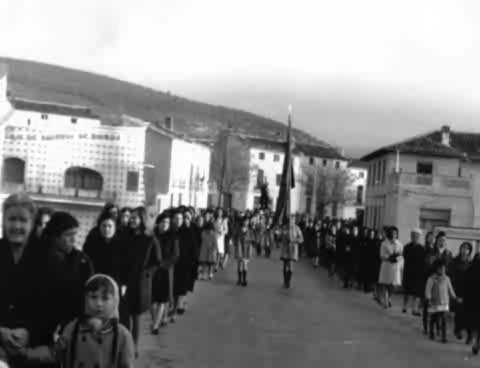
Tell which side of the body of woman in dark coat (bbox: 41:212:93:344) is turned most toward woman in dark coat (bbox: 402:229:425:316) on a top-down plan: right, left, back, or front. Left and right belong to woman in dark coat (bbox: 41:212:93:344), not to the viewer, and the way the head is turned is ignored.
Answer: left

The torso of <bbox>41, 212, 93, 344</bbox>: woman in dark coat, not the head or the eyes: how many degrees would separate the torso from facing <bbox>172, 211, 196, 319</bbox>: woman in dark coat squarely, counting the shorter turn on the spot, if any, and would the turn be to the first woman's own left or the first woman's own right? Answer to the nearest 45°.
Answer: approximately 135° to the first woman's own left

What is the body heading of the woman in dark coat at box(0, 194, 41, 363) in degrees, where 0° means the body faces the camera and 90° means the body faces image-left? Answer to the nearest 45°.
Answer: approximately 0°

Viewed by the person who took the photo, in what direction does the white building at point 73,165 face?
facing the viewer

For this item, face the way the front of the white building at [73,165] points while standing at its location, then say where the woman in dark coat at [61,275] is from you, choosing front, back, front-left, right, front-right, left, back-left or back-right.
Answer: front

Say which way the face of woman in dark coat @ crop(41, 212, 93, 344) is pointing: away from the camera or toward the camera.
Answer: toward the camera

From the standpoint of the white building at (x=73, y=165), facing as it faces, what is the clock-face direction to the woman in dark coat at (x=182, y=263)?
The woman in dark coat is roughly at 12 o'clock from the white building.

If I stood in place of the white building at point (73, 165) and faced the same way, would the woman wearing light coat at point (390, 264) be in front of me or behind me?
in front

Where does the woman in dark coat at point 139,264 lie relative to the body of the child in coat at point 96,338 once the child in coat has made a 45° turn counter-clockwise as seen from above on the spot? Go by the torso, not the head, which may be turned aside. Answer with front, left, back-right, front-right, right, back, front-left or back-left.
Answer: back-left

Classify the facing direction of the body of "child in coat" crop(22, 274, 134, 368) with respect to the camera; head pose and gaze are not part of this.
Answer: toward the camera

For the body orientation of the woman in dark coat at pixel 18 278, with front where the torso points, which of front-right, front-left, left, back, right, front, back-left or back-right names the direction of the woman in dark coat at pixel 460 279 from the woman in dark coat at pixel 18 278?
back-left
